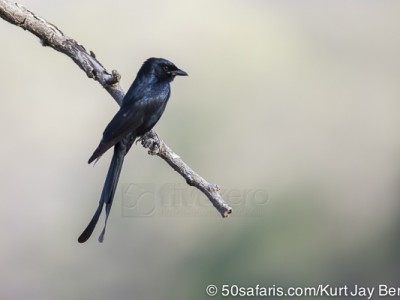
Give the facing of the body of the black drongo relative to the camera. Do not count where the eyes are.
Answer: to the viewer's right
